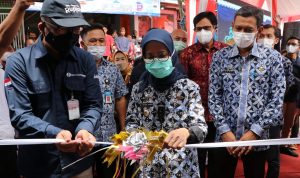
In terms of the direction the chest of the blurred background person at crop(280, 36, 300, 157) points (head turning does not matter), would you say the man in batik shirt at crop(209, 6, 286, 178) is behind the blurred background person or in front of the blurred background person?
in front

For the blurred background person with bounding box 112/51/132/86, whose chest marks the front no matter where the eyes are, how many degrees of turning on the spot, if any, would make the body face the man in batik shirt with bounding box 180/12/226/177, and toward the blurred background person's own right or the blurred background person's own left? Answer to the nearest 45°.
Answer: approximately 45° to the blurred background person's own left

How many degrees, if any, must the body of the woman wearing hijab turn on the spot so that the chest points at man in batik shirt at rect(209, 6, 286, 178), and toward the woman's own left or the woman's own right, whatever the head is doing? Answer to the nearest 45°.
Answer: approximately 135° to the woman's own left

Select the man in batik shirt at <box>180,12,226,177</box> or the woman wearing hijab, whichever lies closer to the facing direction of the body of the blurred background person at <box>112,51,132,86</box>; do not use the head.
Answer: the woman wearing hijab

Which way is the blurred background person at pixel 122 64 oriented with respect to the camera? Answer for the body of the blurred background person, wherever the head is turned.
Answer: toward the camera

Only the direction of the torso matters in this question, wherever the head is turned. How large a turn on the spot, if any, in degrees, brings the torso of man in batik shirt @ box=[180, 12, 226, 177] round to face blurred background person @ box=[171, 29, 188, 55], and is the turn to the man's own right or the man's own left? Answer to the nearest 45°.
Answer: approximately 180°

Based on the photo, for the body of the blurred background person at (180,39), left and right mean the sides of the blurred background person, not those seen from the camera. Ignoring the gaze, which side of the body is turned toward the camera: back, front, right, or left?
front

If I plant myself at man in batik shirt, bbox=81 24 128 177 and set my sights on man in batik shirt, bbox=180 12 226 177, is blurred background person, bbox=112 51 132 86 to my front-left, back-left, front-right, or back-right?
front-left

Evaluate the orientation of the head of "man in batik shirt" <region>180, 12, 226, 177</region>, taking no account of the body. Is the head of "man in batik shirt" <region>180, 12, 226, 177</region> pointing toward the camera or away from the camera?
toward the camera

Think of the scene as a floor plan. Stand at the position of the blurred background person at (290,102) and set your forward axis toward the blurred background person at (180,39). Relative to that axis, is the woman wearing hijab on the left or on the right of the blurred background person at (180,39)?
left

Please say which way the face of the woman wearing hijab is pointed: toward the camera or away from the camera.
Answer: toward the camera

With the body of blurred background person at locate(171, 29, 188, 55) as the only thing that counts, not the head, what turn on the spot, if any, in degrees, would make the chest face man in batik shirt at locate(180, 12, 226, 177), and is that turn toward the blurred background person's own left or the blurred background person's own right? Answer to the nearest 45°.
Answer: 0° — they already face them

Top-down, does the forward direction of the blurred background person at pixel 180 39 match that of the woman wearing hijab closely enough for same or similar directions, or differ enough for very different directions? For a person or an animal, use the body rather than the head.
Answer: same or similar directions

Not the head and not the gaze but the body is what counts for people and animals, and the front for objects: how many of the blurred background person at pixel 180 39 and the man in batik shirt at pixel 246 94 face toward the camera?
2

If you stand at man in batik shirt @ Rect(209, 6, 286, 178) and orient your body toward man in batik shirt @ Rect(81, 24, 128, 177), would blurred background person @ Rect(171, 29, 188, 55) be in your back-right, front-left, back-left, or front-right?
front-right

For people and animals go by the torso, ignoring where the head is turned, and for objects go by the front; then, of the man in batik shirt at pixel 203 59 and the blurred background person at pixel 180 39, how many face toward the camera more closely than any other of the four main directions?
2

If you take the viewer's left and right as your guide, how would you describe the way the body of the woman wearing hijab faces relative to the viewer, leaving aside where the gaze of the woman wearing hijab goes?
facing the viewer

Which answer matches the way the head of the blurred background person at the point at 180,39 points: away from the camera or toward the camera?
toward the camera

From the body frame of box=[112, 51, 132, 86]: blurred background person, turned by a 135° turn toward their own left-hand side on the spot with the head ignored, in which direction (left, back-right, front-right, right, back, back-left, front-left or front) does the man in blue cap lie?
back-right
